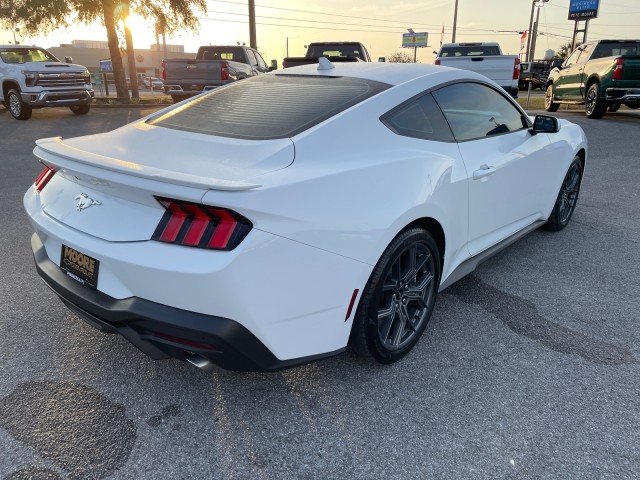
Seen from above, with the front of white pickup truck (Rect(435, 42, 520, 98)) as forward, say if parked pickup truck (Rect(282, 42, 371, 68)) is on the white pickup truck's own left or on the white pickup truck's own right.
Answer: on the white pickup truck's own left

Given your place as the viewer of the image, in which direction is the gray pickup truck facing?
facing away from the viewer and to the right of the viewer

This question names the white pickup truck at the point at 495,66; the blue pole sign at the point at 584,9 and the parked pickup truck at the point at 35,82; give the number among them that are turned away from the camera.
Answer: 1

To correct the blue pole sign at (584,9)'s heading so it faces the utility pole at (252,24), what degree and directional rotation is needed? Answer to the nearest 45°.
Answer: approximately 45° to its right

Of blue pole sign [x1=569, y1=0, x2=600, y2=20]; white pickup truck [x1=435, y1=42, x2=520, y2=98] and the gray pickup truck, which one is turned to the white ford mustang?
the blue pole sign

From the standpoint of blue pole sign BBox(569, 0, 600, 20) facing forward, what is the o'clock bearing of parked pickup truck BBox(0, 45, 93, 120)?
The parked pickup truck is roughly at 1 o'clock from the blue pole sign.

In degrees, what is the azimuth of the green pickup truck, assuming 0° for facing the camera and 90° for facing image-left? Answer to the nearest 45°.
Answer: approximately 135°

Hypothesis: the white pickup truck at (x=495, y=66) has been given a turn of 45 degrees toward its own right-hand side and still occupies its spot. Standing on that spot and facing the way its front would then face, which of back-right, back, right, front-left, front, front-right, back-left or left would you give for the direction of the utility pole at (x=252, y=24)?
left

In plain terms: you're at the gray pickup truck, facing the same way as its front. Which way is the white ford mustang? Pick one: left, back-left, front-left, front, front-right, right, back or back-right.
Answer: back-right

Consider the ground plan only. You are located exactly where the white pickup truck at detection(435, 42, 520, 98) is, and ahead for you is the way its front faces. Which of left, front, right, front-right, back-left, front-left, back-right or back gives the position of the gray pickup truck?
left

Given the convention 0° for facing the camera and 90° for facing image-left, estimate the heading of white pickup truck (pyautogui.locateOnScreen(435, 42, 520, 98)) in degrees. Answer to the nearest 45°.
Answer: approximately 180°

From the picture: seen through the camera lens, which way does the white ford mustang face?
facing away from the viewer and to the right of the viewer

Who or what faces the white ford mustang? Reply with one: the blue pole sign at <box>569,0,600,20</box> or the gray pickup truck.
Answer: the blue pole sign

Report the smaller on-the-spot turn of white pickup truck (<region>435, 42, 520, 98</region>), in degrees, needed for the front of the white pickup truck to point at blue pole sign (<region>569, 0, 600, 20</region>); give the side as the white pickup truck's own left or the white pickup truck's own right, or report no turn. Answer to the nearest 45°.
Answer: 0° — it already faces it

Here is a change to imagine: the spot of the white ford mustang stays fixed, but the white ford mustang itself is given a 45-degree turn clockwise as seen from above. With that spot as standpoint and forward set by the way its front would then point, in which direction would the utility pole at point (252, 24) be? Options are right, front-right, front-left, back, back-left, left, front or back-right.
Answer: left
